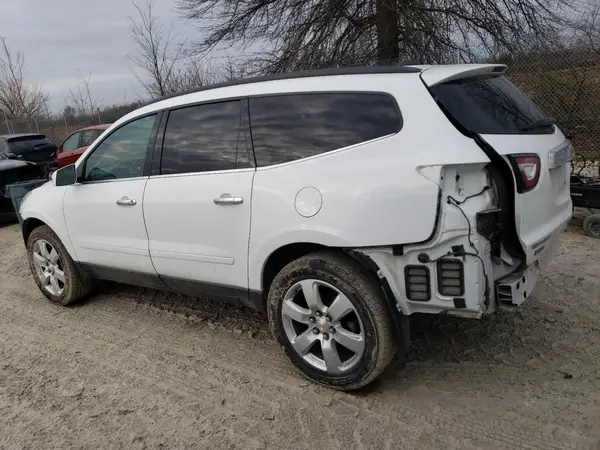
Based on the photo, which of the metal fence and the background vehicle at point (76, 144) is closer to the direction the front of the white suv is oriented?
the background vehicle

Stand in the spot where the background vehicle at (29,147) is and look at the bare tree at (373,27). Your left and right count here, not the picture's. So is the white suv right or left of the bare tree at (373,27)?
right

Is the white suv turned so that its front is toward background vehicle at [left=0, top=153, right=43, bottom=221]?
yes

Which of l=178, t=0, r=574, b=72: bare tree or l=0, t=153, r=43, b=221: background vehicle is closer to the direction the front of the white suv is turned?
the background vehicle

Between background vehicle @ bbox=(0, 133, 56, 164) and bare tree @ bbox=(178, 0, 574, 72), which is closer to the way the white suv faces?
the background vehicle

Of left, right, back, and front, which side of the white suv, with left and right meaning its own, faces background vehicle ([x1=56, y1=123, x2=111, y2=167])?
front

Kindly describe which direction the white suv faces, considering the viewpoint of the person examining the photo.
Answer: facing away from the viewer and to the left of the viewer

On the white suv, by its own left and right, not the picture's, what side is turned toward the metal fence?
right

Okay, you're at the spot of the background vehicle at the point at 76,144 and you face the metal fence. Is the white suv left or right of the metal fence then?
right

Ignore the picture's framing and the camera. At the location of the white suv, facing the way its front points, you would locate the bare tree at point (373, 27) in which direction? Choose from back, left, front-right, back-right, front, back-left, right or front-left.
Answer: front-right

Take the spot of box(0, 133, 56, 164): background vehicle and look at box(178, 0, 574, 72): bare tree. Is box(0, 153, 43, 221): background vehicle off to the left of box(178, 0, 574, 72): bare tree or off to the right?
right

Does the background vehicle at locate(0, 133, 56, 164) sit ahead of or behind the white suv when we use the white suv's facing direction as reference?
ahead
